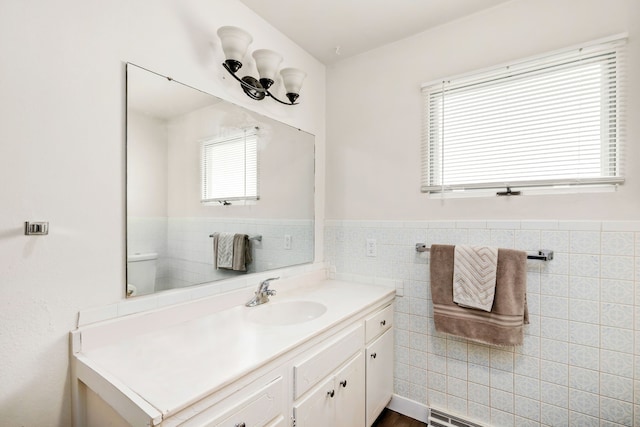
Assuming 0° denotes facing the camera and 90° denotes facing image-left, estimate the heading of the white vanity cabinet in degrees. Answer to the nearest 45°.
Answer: approximately 315°

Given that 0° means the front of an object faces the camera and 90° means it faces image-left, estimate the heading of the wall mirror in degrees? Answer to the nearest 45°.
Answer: approximately 315°

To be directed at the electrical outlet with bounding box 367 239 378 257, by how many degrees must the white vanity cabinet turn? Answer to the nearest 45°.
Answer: approximately 90° to its left

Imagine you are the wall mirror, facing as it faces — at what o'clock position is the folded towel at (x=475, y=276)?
The folded towel is roughly at 11 o'clock from the wall mirror.

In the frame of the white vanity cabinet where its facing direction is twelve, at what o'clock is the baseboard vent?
The baseboard vent is roughly at 10 o'clock from the white vanity cabinet.

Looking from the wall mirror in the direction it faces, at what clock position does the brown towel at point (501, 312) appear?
The brown towel is roughly at 11 o'clock from the wall mirror.
